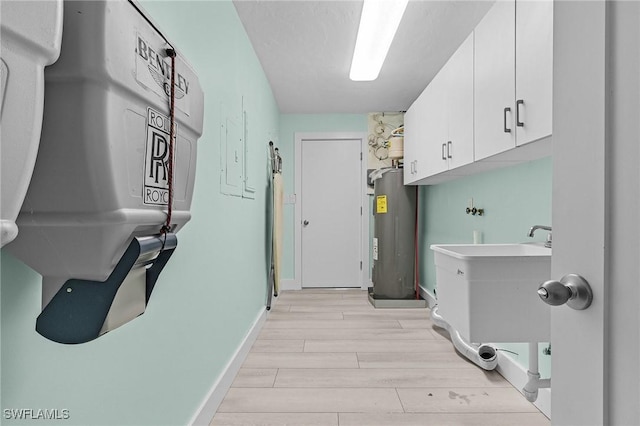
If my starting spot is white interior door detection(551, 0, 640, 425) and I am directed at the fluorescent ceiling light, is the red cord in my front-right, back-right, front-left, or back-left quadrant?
front-left

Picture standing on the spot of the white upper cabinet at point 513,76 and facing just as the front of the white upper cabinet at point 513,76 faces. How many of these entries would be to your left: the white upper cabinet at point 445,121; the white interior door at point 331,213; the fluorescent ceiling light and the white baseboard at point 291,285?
0

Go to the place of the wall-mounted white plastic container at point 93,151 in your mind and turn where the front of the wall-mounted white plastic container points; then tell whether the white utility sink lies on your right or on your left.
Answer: on your left

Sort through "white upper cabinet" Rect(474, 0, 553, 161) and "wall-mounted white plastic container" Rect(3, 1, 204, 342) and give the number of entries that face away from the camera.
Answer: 0

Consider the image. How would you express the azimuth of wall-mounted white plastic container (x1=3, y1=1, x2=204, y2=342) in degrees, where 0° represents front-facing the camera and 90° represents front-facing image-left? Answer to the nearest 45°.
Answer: approximately 315°

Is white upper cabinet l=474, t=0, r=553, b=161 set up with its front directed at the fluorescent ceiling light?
no

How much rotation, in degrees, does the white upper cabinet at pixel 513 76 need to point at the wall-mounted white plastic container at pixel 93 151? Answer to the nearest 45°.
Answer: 0° — it already faces it

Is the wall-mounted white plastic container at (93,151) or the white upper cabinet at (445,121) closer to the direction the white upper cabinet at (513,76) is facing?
the wall-mounted white plastic container

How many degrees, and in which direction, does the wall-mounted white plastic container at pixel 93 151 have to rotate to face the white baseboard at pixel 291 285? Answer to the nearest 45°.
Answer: approximately 90° to its left

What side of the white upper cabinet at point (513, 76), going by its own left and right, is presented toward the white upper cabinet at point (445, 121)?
right

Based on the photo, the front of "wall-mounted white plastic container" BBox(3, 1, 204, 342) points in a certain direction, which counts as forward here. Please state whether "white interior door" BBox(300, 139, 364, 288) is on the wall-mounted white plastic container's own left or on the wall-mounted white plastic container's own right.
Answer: on the wall-mounted white plastic container's own left

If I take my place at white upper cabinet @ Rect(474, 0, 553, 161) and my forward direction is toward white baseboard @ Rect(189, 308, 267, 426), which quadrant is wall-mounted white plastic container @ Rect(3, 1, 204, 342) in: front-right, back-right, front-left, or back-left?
front-left

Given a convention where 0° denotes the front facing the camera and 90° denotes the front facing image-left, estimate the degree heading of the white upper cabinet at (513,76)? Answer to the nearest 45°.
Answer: approximately 45°

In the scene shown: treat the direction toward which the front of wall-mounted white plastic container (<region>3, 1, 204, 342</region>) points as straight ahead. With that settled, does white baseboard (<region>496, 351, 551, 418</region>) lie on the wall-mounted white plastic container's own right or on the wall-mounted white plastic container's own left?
on the wall-mounted white plastic container's own left
